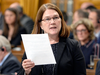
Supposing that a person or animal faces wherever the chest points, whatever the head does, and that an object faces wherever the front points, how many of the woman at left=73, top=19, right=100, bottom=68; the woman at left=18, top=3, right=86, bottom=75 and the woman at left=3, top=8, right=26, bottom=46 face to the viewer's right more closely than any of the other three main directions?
0

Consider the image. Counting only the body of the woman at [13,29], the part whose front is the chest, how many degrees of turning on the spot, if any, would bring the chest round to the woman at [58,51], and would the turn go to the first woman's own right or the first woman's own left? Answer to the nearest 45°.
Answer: approximately 45° to the first woman's own left

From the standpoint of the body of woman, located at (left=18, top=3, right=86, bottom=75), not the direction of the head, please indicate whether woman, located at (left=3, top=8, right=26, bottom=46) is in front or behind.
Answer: behind

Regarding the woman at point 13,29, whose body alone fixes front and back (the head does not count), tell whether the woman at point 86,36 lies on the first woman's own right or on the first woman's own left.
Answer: on the first woman's own left

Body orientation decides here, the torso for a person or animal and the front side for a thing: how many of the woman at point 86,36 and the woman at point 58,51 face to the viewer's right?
0

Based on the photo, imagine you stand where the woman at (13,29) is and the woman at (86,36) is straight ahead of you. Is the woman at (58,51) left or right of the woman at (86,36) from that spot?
right

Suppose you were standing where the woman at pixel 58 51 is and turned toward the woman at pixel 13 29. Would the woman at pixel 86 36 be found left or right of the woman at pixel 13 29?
right

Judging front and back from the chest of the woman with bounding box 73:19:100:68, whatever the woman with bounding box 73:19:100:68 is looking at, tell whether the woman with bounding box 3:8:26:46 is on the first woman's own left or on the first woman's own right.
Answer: on the first woman's own right

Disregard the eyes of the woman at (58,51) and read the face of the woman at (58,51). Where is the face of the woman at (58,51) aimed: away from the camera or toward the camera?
toward the camera

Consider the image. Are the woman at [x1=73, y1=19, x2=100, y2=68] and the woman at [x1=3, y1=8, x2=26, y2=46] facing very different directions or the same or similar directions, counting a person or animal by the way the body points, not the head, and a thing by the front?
same or similar directions

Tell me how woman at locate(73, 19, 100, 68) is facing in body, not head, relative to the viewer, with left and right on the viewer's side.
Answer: facing the viewer and to the left of the viewer
